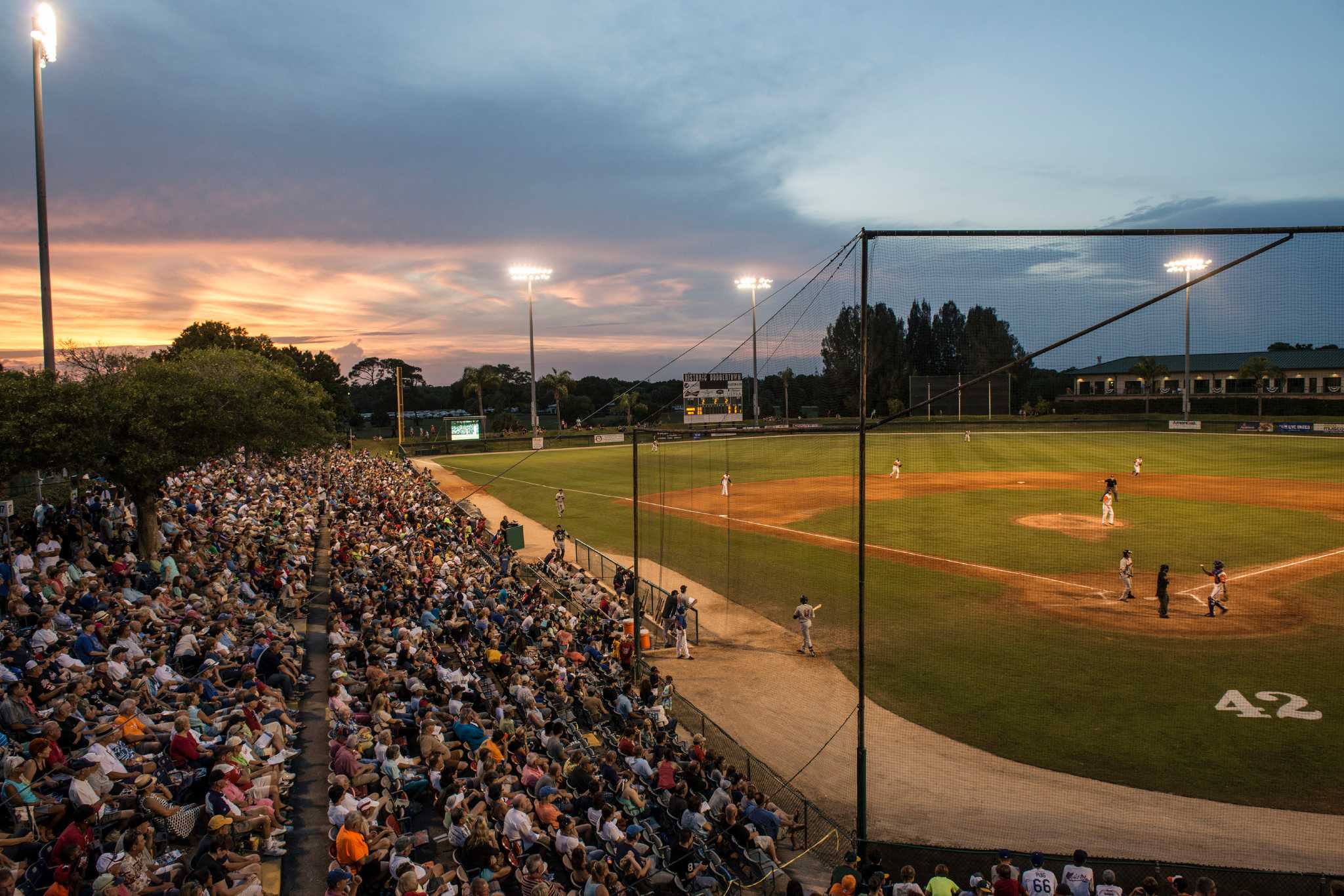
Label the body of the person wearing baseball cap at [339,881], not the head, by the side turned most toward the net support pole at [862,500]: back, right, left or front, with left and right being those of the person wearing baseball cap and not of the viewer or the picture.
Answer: front

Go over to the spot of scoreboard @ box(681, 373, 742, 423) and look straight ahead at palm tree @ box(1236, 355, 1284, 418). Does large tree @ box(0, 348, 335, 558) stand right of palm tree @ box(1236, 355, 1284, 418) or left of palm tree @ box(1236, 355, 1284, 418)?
right

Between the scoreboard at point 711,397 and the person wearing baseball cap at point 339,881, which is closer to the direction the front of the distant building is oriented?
the person wearing baseball cap

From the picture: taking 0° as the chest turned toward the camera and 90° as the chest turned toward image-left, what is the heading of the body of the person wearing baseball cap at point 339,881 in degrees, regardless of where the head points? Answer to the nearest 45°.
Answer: approximately 270°

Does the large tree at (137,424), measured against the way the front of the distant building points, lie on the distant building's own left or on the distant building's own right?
on the distant building's own right

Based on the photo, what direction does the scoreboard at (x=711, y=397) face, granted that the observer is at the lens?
facing the viewer

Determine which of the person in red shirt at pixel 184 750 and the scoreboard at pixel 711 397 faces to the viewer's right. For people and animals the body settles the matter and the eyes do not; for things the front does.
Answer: the person in red shirt

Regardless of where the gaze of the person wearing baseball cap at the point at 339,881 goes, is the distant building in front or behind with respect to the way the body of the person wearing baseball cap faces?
in front

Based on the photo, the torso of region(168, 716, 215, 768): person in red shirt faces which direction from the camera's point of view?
to the viewer's right

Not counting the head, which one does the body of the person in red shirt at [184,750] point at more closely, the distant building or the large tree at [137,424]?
the distant building

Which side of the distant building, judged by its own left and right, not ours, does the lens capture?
front

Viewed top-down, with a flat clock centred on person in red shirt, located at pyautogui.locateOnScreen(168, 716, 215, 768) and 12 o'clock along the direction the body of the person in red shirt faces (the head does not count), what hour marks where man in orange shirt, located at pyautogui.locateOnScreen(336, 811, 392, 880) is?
The man in orange shirt is roughly at 2 o'clock from the person in red shirt.

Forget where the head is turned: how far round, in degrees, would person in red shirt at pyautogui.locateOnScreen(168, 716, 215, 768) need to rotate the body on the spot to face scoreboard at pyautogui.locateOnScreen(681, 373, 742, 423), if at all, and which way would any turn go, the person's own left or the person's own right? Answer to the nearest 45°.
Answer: approximately 45° to the person's own left

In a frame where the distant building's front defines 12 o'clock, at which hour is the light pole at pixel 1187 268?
The light pole is roughly at 12 o'clock from the distant building.
